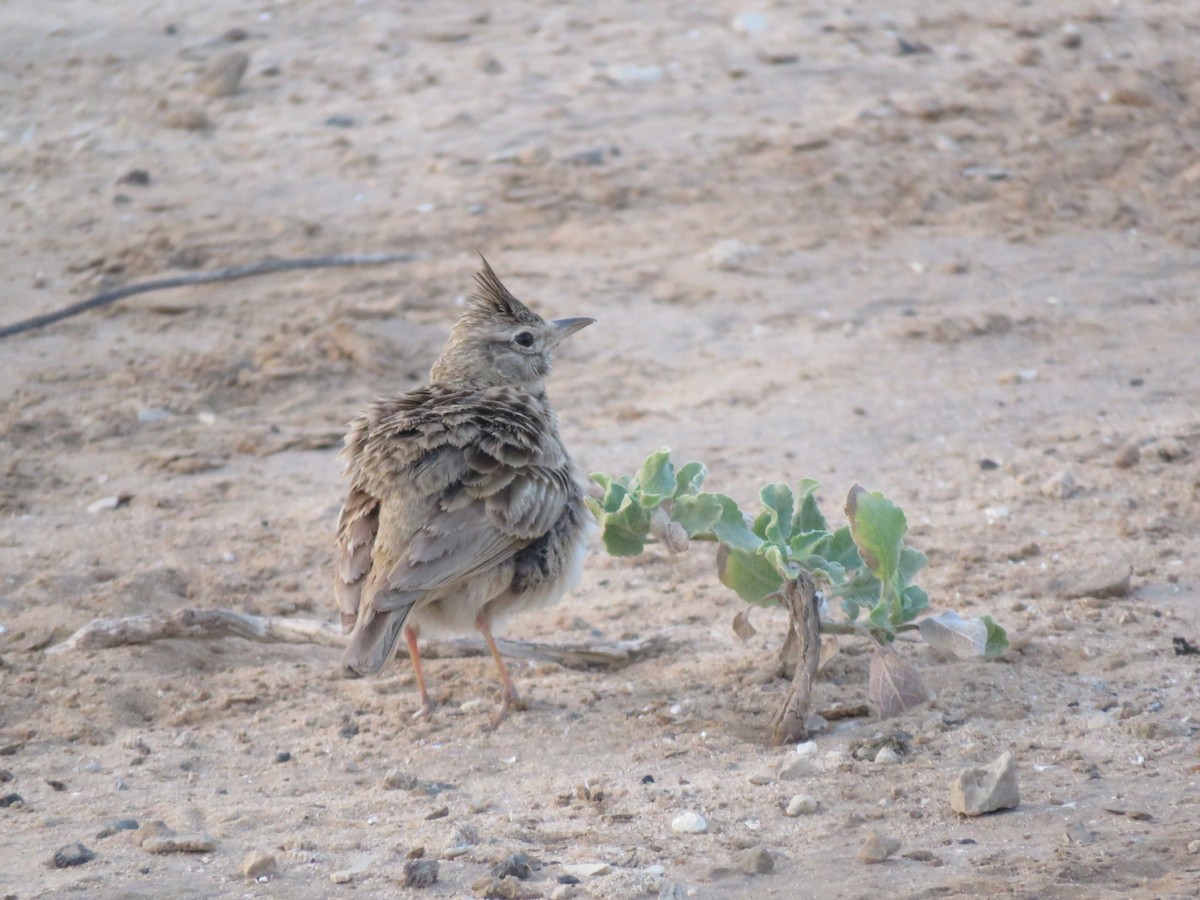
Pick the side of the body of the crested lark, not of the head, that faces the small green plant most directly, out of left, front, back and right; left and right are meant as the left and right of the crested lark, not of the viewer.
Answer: right

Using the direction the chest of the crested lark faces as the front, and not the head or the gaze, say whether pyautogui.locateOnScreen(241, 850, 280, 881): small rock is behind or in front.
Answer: behind

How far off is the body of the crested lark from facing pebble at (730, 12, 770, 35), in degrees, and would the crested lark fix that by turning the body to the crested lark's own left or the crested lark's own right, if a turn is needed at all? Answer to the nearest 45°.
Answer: approximately 45° to the crested lark's own left

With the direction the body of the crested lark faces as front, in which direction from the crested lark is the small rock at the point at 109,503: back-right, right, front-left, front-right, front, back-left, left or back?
left

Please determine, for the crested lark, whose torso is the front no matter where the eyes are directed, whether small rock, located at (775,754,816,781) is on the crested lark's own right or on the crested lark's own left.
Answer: on the crested lark's own right

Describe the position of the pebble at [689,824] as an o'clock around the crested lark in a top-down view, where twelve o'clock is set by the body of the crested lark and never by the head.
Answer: The pebble is roughly at 4 o'clock from the crested lark.

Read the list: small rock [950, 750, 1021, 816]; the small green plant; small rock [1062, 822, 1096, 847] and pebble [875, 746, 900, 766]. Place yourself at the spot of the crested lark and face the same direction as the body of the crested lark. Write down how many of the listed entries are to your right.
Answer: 4

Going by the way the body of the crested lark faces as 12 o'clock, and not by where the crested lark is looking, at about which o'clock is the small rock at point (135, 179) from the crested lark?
The small rock is roughly at 10 o'clock from the crested lark.

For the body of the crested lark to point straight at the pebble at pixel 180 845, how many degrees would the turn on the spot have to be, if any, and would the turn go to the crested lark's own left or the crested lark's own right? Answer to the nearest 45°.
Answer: approximately 180°

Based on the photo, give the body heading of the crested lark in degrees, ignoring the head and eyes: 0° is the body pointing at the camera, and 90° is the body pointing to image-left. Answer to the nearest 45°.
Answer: approximately 225°

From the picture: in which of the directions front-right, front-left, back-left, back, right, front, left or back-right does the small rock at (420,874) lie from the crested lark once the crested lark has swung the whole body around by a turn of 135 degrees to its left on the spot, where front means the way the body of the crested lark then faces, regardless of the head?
left

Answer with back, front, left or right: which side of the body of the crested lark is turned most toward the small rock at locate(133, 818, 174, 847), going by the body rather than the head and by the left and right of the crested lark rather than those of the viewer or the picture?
back

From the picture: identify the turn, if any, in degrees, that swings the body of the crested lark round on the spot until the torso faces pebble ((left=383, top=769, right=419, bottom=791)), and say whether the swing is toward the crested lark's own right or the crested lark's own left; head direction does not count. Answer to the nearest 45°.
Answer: approximately 135° to the crested lark's own right

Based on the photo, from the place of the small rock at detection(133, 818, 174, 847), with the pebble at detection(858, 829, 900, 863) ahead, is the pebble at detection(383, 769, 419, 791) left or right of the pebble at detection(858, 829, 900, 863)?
left

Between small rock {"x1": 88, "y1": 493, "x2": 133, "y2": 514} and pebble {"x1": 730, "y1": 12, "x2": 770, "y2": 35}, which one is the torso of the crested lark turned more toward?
the pebble
